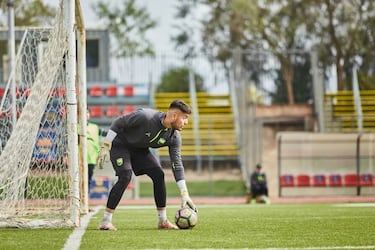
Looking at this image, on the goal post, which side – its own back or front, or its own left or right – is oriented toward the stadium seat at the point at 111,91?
left

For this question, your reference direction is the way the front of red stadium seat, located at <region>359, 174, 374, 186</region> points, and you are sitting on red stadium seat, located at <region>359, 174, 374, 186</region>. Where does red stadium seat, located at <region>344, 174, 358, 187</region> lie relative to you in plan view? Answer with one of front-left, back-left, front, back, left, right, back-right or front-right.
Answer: right

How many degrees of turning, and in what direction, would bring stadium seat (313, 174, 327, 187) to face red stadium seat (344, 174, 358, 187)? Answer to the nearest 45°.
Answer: approximately 90° to its left

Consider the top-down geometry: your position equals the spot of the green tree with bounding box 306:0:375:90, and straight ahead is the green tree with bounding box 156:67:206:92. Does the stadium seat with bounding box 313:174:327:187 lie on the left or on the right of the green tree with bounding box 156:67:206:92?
left

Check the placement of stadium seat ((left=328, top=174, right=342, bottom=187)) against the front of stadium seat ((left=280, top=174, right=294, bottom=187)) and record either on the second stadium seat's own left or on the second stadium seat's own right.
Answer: on the second stadium seat's own left

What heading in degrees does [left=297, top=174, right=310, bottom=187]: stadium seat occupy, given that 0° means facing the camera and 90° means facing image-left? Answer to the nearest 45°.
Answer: approximately 0°

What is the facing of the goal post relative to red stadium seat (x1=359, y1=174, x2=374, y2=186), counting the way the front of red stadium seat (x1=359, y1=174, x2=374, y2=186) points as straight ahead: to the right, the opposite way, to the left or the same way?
to the left

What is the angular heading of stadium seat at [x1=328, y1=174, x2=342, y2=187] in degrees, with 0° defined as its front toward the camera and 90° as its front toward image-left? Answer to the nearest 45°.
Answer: approximately 0°

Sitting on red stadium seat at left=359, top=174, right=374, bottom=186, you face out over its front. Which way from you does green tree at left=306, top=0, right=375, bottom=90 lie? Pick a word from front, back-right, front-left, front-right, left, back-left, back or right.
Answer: back

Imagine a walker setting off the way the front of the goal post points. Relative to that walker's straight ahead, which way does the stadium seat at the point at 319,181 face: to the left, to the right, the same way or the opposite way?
to the right

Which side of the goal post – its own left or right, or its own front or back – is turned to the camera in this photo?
right
